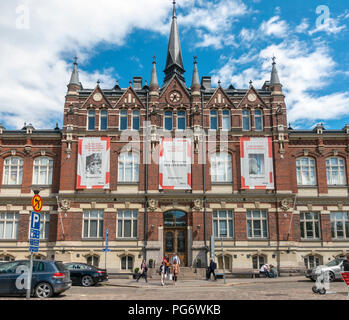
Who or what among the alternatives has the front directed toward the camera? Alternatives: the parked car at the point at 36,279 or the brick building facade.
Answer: the brick building facade

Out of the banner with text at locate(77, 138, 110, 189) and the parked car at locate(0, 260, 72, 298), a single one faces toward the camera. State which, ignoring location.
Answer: the banner with text

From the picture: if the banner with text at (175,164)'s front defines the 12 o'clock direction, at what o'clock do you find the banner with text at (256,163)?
the banner with text at (256,163) is roughly at 9 o'clock from the banner with text at (175,164).

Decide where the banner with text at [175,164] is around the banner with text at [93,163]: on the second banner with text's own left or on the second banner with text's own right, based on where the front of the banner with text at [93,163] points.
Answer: on the second banner with text's own left

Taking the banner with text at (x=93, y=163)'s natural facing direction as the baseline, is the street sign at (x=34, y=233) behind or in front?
in front

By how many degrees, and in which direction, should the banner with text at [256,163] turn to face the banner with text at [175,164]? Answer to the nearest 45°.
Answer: approximately 90° to its right

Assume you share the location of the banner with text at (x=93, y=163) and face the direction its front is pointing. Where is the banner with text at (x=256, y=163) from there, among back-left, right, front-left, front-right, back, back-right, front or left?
left

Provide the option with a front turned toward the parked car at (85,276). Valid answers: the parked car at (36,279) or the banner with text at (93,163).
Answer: the banner with text

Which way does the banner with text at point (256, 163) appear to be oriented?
toward the camera

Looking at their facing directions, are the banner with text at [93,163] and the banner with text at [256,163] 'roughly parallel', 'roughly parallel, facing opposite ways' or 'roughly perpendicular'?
roughly parallel

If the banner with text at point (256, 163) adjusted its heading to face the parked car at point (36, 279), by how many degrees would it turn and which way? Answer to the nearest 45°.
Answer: approximately 45° to its right

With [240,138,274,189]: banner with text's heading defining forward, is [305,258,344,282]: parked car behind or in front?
in front

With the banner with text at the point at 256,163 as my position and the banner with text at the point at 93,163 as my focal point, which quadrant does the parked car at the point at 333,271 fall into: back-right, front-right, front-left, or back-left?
back-left

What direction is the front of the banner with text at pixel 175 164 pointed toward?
toward the camera

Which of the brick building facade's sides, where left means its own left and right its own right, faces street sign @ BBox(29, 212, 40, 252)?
front
